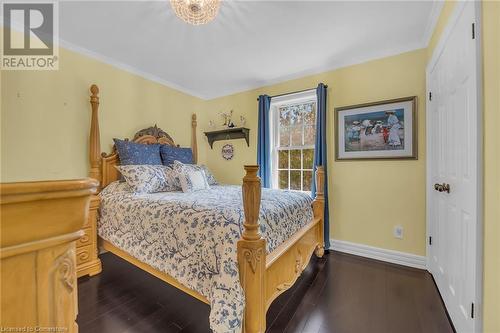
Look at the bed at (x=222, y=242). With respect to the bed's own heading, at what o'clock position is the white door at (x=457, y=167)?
The white door is roughly at 11 o'clock from the bed.

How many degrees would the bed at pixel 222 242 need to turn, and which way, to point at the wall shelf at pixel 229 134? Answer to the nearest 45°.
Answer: approximately 135° to its left

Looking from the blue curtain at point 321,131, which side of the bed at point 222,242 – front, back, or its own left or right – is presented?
left

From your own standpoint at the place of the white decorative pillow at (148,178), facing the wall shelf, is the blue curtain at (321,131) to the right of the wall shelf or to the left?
right

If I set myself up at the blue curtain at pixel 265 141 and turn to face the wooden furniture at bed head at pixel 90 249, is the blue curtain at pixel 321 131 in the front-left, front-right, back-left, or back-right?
back-left

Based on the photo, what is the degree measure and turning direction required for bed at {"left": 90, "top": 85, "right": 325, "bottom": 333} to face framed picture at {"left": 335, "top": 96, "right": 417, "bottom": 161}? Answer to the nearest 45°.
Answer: approximately 45° to its left

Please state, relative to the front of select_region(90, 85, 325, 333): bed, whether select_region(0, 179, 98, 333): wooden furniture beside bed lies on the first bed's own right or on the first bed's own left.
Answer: on the first bed's own right
